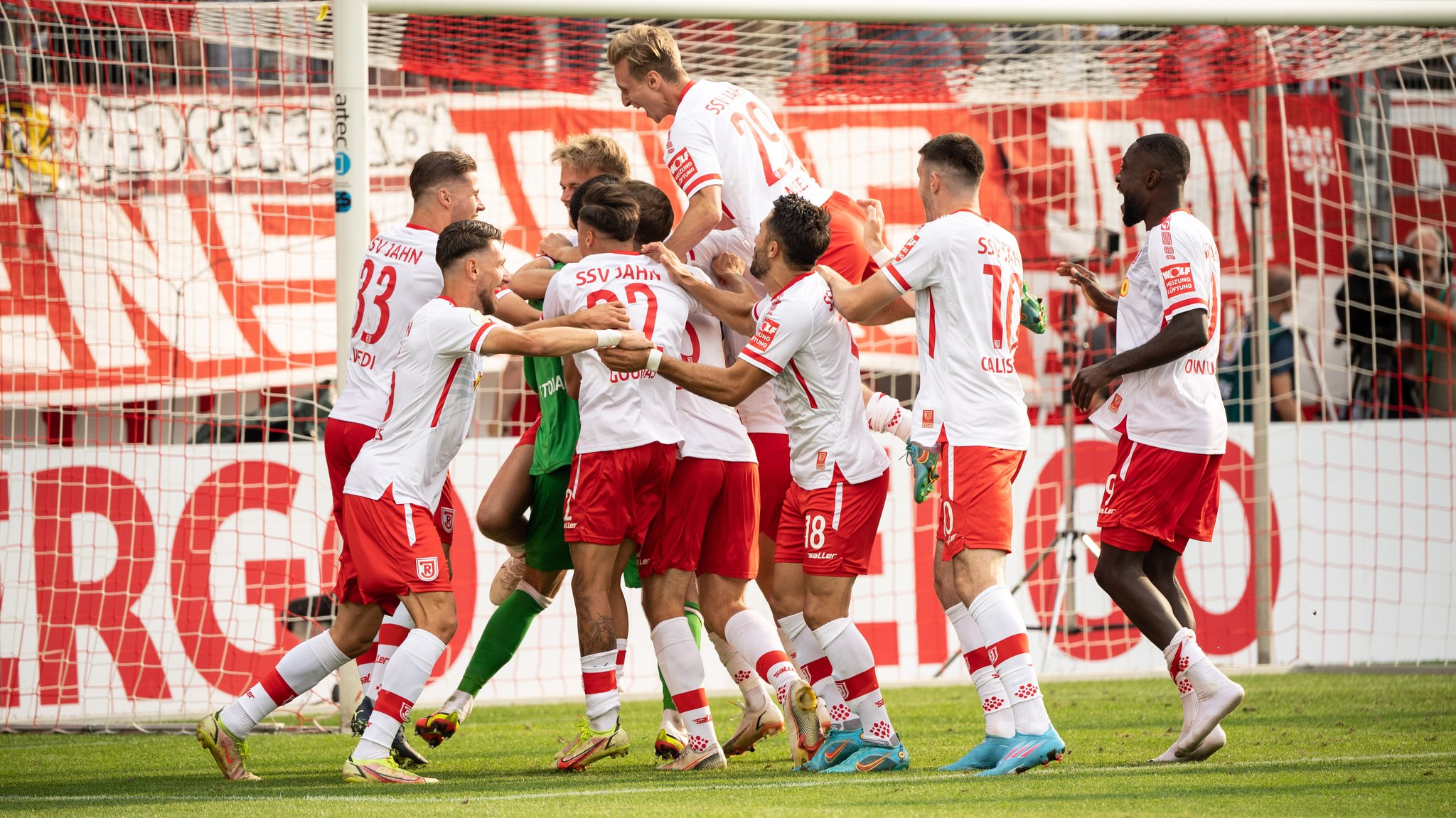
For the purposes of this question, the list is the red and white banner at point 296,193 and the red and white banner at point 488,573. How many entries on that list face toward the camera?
2

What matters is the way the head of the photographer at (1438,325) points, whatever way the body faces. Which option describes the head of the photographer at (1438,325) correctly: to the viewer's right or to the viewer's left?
to the viewer's left

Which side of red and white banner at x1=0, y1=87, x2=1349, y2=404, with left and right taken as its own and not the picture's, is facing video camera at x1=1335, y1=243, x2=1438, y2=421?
left

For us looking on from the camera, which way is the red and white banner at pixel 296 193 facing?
facing the viewer

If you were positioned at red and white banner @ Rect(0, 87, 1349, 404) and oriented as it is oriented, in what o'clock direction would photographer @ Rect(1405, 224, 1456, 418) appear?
The photographer is roughly at 9 o'clock from the red and white banner.
